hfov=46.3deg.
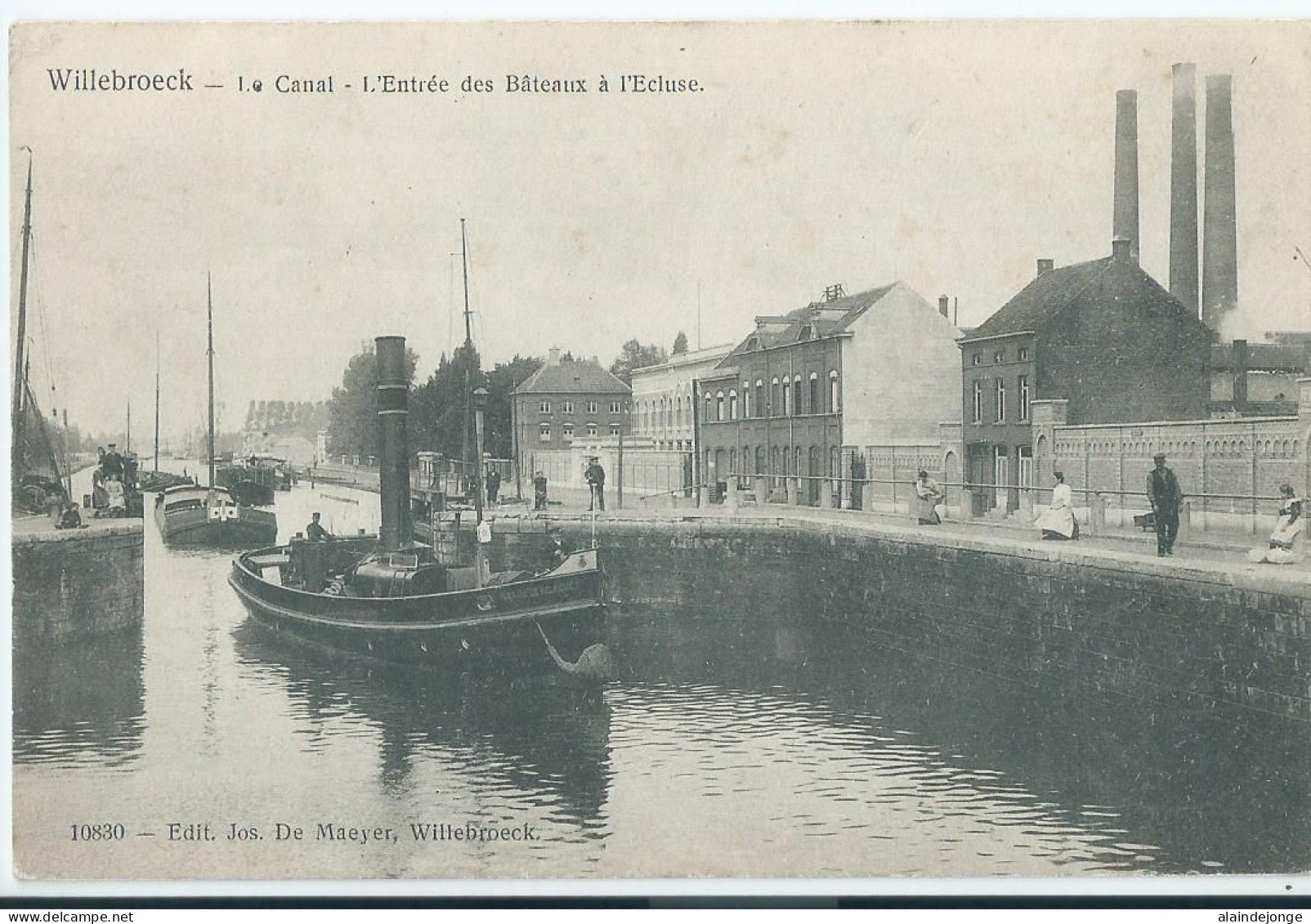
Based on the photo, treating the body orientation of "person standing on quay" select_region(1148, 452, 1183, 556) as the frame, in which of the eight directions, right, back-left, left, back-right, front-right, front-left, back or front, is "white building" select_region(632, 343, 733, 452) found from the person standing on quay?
back-right

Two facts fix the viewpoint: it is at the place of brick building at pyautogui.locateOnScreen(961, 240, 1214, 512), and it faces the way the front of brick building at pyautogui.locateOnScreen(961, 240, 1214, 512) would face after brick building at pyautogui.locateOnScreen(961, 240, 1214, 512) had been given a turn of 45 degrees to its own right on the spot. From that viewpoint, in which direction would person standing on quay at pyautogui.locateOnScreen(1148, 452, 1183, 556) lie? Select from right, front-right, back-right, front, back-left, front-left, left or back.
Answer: left

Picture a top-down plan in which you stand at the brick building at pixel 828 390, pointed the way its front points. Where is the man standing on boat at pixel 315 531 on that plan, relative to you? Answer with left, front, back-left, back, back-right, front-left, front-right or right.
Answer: front

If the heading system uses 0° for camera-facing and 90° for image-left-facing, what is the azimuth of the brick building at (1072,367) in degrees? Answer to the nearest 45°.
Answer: approximately 45°

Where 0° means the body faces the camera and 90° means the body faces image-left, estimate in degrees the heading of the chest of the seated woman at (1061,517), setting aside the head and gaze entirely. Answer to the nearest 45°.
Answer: approximately 45°

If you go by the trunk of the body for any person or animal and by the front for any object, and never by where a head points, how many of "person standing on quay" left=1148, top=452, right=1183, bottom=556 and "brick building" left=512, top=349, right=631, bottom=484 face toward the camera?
2

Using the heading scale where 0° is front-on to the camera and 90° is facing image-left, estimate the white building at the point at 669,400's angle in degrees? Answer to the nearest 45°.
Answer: approximately 45°

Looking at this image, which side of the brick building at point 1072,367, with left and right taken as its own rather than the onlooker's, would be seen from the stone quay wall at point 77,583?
front

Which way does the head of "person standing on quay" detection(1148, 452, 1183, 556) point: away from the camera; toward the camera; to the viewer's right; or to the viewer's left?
toward the camera

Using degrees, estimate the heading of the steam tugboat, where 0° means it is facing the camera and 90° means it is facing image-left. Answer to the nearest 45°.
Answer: approximately 315°
